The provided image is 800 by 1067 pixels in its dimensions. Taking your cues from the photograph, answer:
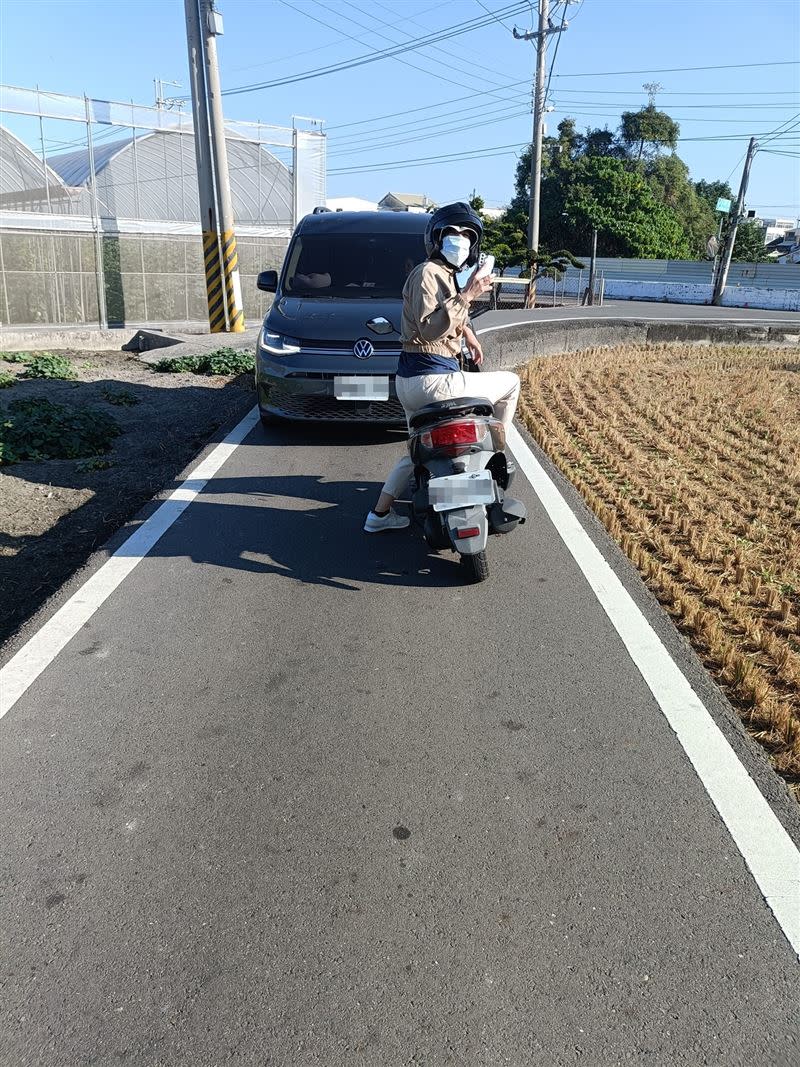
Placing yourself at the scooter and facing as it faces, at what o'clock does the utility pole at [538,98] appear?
The utility pole is roughly at 12 o'clock from the scooter.

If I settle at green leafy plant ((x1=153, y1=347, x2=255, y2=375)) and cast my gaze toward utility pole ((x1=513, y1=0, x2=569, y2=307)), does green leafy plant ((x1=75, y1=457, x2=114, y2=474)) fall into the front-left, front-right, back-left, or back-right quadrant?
back-right

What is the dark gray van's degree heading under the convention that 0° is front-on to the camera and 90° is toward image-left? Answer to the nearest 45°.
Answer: approximately 0°

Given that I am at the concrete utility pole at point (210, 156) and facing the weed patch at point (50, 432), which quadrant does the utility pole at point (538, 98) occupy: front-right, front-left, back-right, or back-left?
back-left

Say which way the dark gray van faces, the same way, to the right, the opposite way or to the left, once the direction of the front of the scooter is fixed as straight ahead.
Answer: the opposite way

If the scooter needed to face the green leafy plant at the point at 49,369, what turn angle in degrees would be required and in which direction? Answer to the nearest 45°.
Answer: approximately 45° to its left

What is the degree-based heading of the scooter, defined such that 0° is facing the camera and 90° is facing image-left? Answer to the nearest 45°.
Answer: approximately 180°

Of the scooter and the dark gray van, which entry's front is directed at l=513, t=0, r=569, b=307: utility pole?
the scooter

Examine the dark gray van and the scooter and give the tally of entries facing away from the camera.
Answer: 1

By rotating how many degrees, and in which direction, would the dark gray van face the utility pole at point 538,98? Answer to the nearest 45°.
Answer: approximately 180°

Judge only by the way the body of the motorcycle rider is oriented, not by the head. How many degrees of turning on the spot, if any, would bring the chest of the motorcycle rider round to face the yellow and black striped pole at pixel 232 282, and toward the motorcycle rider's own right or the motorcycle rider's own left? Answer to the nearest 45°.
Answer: approximately 90° to the motorcycle rider's own left
